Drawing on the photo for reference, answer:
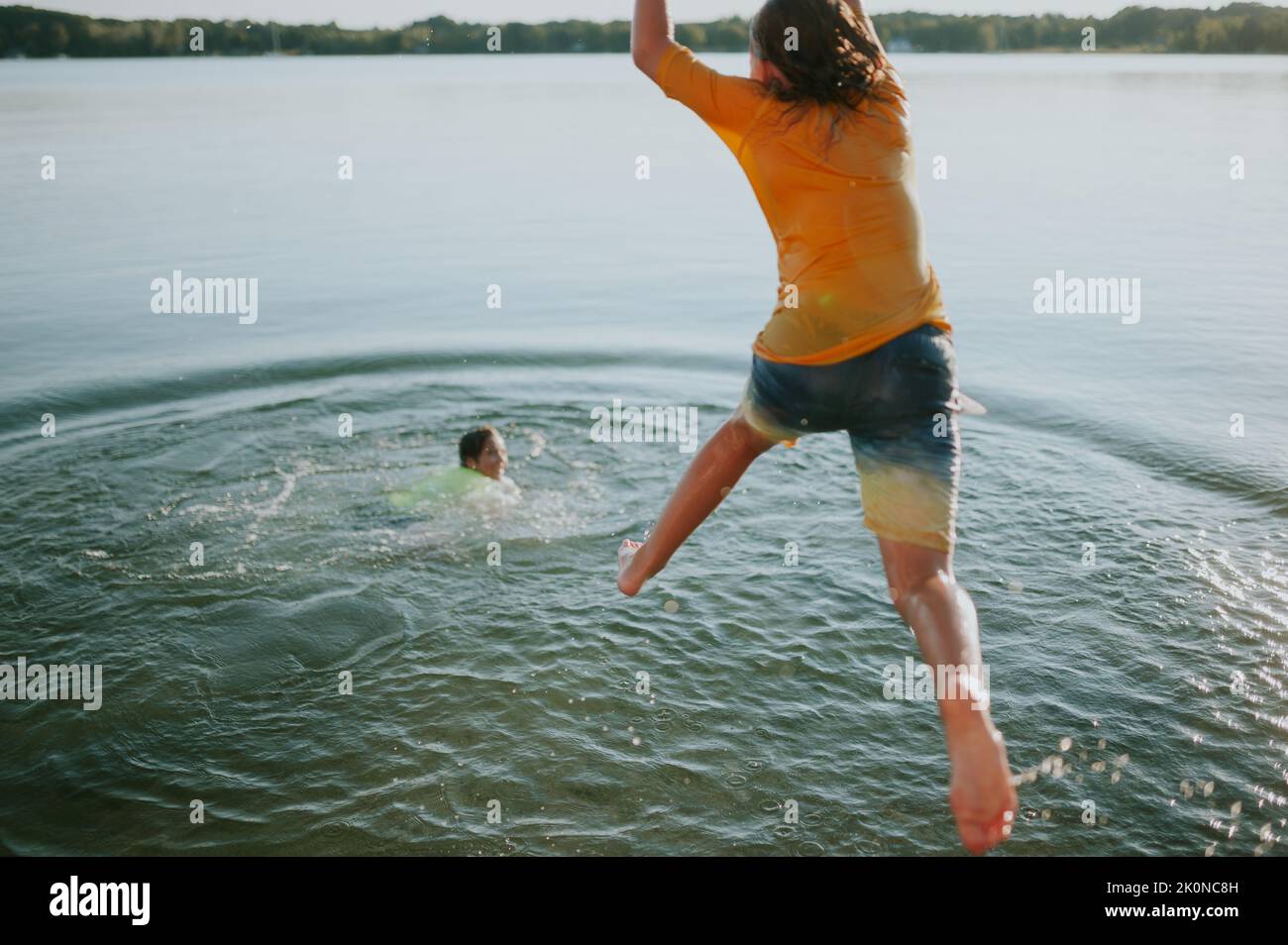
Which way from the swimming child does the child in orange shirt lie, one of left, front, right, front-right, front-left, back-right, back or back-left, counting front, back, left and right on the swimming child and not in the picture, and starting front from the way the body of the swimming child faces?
right

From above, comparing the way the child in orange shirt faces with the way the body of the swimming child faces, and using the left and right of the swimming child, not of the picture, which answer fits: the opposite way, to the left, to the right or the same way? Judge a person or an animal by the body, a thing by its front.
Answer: to the left

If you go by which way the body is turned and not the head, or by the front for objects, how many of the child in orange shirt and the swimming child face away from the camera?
1

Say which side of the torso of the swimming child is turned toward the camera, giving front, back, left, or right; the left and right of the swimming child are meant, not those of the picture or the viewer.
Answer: right

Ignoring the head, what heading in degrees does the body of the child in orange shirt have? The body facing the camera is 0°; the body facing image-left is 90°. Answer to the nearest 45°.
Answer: approximately 180°
